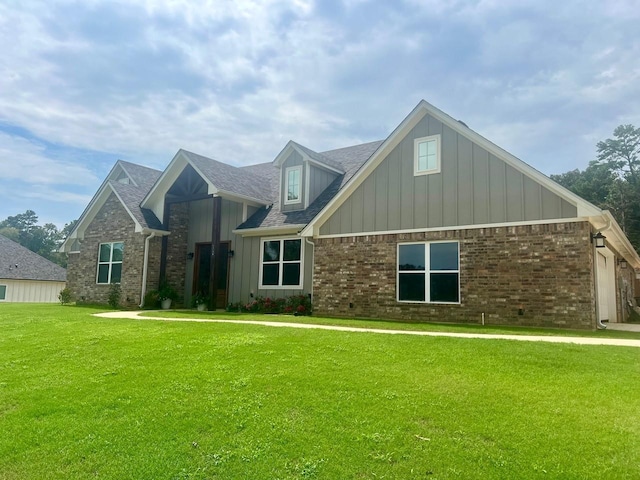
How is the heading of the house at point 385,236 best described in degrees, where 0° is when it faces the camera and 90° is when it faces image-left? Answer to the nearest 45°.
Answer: approximately 45°

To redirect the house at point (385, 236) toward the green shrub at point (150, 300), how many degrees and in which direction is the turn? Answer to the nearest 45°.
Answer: approximately 90° to its right

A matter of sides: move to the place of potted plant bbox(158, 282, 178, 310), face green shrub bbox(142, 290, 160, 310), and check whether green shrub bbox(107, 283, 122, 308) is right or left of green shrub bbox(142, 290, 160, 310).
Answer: right
